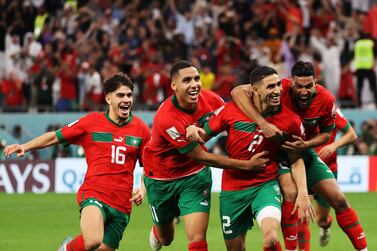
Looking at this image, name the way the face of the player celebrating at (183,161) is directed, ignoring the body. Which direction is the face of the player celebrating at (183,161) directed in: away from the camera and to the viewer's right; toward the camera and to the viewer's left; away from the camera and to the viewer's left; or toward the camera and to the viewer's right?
toward the camera and to the viewer's right

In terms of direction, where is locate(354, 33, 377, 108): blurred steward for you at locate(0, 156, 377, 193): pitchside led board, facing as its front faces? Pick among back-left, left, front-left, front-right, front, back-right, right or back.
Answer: left

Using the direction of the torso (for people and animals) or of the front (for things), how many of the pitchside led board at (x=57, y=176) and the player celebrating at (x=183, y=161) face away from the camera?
0

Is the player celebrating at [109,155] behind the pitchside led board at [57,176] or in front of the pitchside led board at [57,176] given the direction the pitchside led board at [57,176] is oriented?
in front

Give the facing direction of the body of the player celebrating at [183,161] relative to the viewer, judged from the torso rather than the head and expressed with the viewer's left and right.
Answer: facing the viewer and to the right of the viewer
